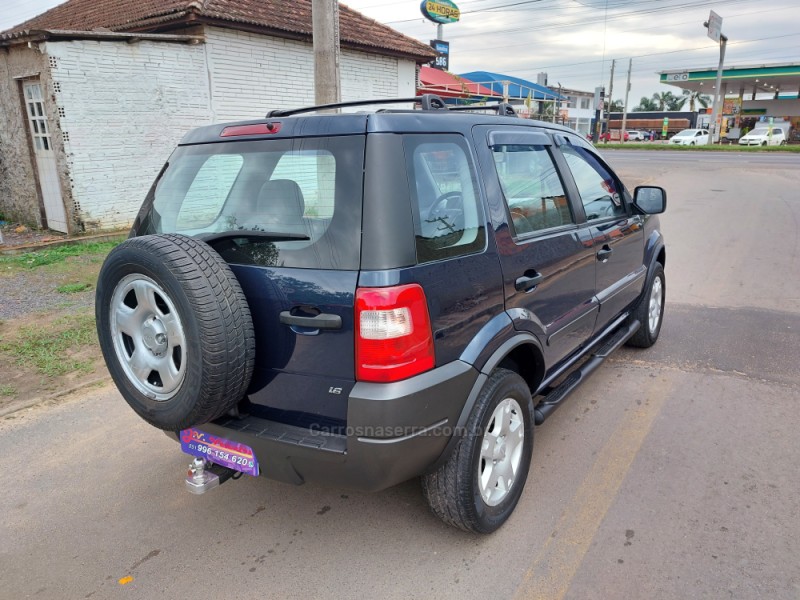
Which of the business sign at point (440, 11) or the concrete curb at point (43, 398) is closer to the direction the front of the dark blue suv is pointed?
the business sign

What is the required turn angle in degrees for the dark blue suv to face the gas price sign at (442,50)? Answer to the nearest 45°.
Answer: approximately 45° to its left

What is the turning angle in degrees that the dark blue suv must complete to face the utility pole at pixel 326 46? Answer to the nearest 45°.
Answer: approximately 45° to its left

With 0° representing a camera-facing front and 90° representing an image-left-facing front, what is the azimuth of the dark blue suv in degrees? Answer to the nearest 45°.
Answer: approximately 225°

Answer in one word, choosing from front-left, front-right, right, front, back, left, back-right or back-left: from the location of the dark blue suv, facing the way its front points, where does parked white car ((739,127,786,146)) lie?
front

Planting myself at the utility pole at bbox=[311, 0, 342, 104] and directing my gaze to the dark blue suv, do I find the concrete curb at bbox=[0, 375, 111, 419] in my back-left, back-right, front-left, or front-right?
front-right

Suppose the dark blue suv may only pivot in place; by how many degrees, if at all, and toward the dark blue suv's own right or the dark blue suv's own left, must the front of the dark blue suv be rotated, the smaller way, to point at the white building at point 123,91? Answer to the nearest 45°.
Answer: approximately 90° to the dark blue suv's own left

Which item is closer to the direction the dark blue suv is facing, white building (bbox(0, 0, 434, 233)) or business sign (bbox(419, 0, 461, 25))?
the business sign

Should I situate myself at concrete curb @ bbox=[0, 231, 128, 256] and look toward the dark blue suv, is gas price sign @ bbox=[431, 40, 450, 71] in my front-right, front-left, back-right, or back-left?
back-left

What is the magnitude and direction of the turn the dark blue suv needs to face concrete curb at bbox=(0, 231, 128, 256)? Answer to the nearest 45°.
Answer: approximately 90° to its left

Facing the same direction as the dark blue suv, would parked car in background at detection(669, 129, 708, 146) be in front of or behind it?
in front

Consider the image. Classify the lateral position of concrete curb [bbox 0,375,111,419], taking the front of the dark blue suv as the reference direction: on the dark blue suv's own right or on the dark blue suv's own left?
on the dark blue suv's own left

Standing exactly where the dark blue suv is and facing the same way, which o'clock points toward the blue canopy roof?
The blue canopy roof is roughly at 11 o'clock from the dark blue suv.

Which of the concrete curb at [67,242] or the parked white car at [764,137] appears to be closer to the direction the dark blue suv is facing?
the parked white car

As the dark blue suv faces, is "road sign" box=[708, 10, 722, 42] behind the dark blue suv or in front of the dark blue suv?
in front
